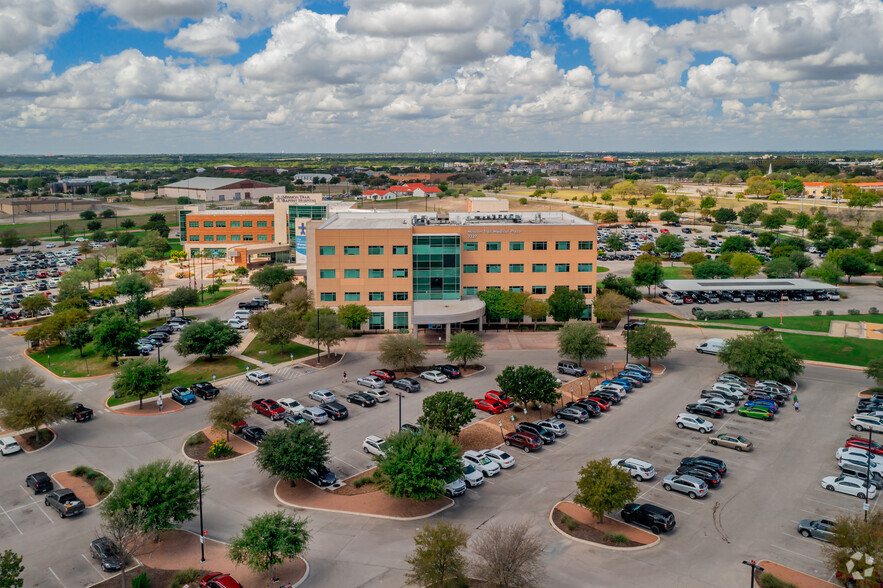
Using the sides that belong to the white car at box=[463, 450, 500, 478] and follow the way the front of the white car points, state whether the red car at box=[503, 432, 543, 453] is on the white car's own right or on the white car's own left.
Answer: on the white car's own left

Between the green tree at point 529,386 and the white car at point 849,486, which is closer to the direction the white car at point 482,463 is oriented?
the white car

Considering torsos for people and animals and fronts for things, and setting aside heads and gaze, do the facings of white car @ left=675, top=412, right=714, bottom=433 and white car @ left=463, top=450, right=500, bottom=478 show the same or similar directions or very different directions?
same or similar directions

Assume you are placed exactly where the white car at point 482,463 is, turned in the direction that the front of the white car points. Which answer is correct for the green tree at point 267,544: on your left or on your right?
on your right

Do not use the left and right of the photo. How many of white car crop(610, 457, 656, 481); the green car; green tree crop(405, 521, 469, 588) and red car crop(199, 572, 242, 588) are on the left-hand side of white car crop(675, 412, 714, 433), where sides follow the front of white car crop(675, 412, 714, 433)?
1
